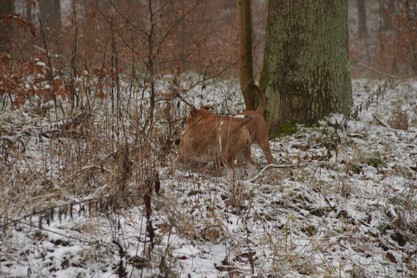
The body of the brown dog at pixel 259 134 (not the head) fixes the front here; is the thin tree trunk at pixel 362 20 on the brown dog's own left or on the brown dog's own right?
on the brown dog's own right

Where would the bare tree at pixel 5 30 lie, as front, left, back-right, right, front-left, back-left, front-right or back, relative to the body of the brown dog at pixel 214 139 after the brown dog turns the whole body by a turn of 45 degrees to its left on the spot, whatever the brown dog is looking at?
right

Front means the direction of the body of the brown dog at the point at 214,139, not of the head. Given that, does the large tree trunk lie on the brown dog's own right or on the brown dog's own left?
on the brown dog's own right

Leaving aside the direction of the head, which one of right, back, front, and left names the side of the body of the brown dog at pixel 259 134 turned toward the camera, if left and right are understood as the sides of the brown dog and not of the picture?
left

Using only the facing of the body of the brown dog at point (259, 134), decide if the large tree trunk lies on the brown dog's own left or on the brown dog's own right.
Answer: on the brown dog's own right

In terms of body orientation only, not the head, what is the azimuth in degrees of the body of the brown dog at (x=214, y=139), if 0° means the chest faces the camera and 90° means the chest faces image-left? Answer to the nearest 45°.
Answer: approximately 90°

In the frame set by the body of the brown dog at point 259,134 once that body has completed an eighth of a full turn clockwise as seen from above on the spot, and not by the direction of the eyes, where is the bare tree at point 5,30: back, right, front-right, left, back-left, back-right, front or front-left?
front
